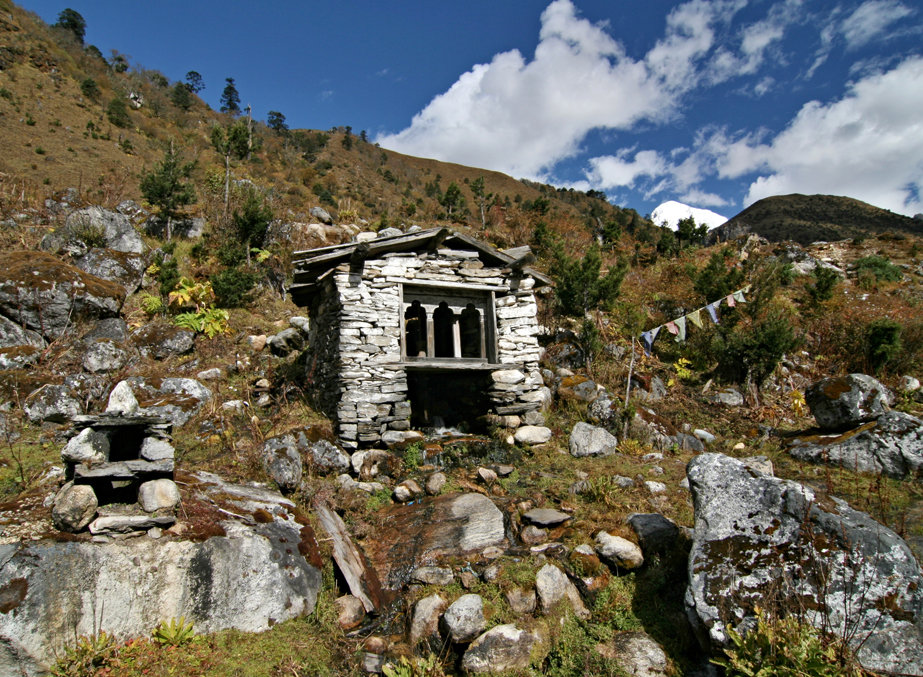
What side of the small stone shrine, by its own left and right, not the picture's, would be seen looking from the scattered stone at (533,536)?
left

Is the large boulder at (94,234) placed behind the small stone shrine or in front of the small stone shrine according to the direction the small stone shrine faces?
behind

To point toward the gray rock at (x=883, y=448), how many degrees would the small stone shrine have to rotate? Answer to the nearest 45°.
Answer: approximately 90° to its left

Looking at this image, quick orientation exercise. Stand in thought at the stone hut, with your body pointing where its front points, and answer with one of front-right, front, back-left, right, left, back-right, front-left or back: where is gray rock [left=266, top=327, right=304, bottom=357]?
back-right

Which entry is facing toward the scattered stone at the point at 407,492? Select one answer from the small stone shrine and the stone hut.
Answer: the stone hut

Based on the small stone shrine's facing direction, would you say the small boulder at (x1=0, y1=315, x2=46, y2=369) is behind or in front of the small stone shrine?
behind

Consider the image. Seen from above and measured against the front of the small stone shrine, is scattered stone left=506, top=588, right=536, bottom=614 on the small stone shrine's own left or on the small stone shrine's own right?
on the small stone shrine's own left

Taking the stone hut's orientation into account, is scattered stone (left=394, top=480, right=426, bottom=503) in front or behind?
in front

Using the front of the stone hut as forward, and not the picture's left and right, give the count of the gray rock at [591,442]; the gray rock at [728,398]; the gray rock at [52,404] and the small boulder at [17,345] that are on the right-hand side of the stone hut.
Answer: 2

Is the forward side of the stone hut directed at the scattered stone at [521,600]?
yes

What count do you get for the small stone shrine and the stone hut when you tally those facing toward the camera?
2

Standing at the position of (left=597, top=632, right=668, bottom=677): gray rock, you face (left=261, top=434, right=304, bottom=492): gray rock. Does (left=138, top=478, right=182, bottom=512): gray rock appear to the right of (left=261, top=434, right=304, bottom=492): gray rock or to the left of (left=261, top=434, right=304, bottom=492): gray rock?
left

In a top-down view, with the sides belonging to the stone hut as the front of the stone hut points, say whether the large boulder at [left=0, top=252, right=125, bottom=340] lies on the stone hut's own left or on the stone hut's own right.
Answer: on the stone hut's own right

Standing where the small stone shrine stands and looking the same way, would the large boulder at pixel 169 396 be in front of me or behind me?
behind

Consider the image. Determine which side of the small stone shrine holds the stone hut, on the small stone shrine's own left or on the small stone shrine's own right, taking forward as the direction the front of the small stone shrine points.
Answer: on the small stone shrine's own left

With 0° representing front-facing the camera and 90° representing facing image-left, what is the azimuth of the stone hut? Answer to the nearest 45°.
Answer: approximately 0°

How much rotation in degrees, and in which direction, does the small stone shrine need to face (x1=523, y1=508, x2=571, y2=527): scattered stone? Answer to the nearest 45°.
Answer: approximately 90° to its left

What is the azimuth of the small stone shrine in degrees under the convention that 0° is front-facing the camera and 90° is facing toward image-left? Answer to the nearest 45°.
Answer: approximately 0°
